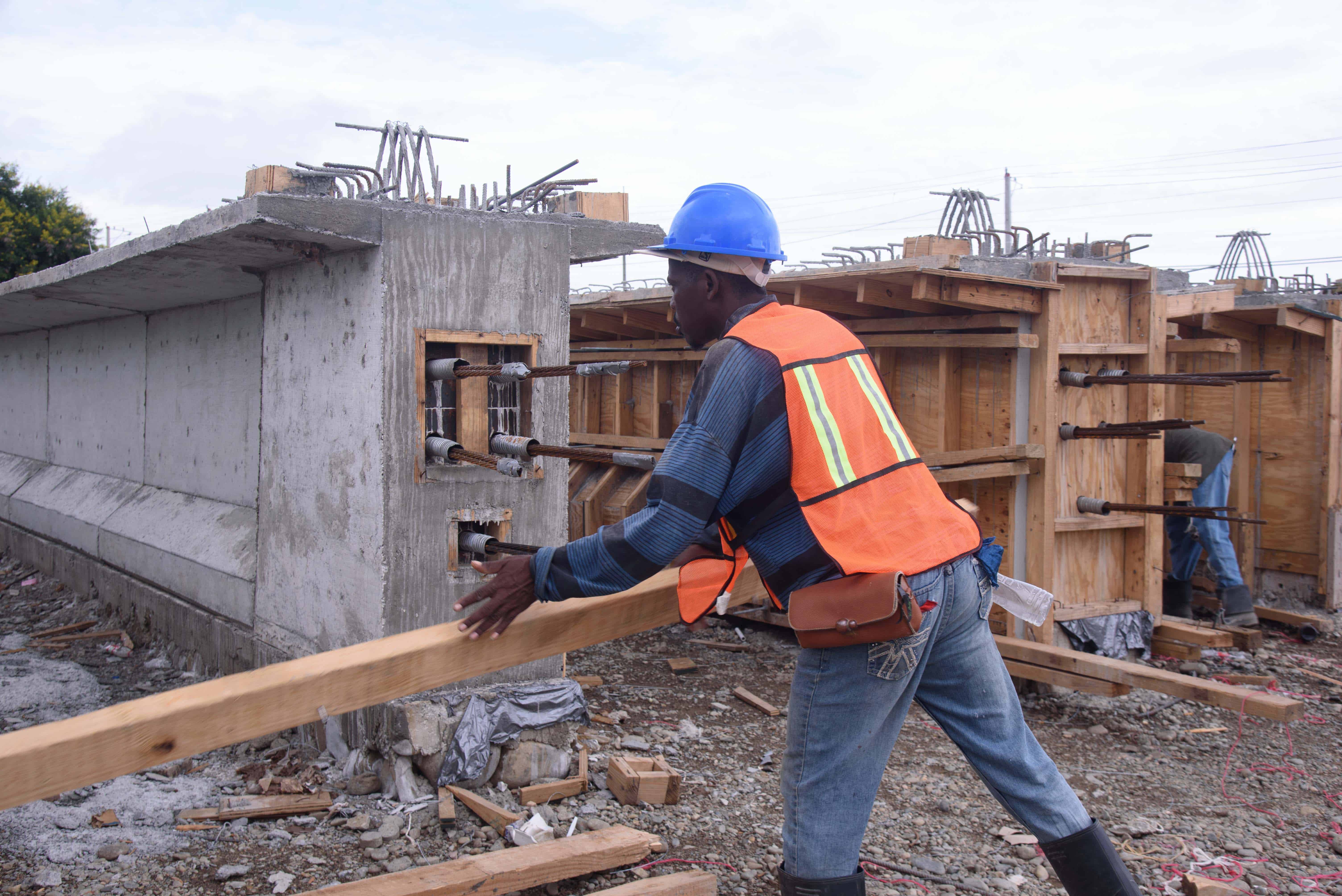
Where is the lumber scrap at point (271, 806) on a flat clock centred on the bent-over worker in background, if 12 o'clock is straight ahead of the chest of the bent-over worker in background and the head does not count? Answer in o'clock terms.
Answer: The lumber scrap is roughly at 10 o'clock from the bent-over worker in background.

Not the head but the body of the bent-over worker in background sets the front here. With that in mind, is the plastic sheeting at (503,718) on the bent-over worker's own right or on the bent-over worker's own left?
on the bent-over worker's own left

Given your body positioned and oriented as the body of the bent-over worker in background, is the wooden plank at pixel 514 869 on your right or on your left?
on your left

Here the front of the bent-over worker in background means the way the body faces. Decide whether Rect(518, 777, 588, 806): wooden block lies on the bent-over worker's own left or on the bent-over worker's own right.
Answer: on the bent-over worker's own left

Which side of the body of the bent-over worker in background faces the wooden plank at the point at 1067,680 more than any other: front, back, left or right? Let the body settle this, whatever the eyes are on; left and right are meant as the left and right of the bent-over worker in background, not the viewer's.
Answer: left

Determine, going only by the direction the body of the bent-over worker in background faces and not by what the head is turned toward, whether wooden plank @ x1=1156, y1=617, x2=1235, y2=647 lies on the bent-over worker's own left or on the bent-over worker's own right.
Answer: on the bent-over worker's own left

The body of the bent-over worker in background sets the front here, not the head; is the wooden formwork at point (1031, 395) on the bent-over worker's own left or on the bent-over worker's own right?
on the bent-over worker's own left

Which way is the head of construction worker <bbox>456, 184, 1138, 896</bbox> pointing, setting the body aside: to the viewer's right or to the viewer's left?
to the viewer's left

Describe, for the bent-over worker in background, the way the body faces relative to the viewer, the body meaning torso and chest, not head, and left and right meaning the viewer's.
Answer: facing to the left of the viewer
